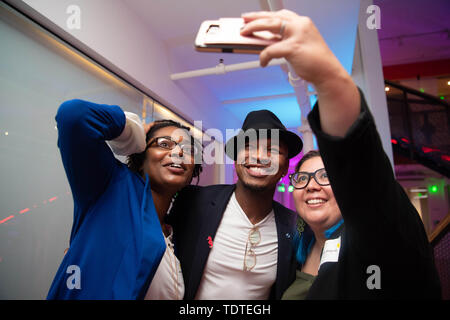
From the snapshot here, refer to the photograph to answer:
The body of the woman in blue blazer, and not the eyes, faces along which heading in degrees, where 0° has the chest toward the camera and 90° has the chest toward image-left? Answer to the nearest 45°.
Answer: approximately 315°

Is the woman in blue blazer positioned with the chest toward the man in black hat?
no

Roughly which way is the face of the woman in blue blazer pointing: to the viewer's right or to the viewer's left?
to the viewer's right

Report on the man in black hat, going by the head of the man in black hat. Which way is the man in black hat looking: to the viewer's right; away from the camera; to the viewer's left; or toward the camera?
toward the camera
